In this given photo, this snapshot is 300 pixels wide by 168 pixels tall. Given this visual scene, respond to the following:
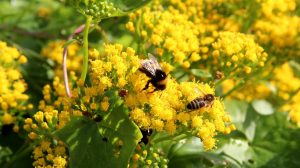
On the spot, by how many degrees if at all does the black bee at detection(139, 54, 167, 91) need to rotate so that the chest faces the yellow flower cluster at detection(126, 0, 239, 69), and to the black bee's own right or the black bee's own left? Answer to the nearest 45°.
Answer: approximately 135° to the black bee's own left

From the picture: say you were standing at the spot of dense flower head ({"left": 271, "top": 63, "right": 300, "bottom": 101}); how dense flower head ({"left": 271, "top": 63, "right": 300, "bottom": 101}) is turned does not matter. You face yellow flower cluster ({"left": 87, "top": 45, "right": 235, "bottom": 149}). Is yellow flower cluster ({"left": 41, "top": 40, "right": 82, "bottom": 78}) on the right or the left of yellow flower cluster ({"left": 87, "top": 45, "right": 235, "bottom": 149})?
right

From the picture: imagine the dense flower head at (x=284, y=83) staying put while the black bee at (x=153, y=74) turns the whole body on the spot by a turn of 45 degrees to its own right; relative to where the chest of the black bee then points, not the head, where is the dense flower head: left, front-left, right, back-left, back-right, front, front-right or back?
back-left

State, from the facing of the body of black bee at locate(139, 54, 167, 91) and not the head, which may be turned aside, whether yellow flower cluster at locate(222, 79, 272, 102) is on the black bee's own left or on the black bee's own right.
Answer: on the black bee's own left
